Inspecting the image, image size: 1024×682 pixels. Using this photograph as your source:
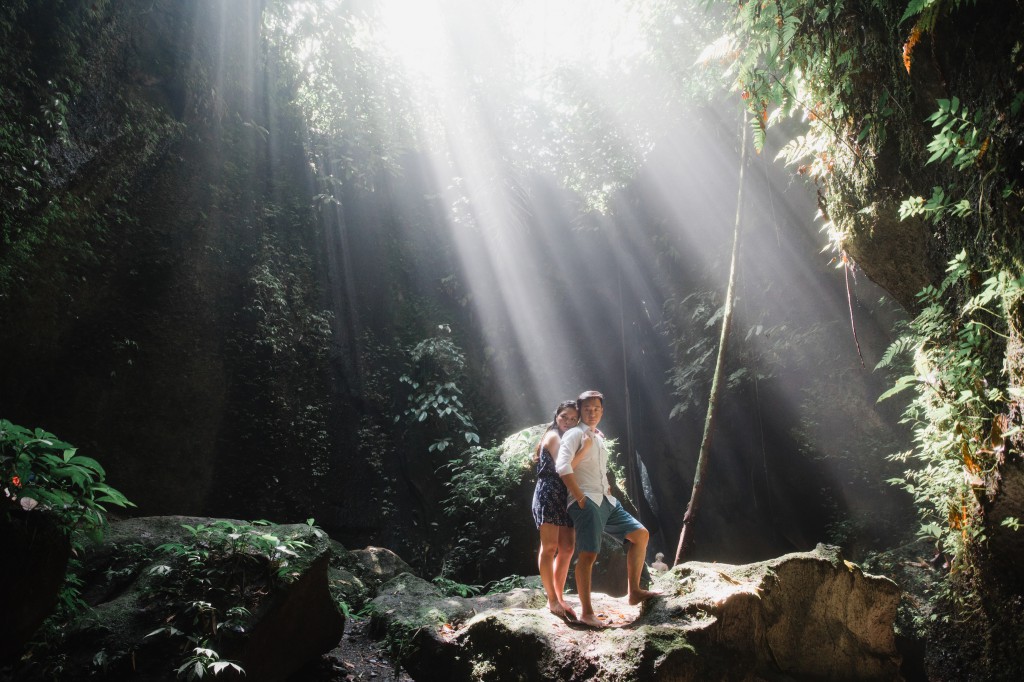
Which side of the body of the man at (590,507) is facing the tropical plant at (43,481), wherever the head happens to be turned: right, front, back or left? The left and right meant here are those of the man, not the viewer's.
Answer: right

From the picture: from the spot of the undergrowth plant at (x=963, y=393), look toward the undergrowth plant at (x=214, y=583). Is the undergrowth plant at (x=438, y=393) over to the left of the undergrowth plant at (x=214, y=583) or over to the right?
right

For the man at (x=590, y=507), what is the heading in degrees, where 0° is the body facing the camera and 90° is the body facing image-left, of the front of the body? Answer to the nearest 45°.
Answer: approximately 315°

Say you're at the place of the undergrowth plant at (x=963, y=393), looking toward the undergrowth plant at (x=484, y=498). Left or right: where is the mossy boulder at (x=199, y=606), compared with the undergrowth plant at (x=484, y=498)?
left

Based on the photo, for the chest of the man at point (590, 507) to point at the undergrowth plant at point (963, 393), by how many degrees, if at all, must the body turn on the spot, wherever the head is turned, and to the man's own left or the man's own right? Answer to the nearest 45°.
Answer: approximately 45° to the man's own left
